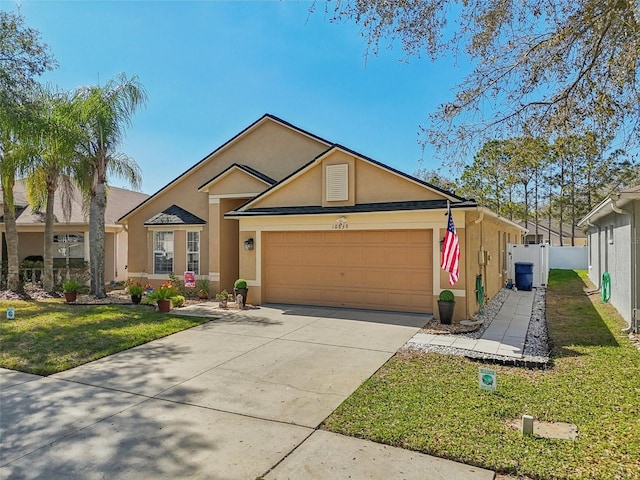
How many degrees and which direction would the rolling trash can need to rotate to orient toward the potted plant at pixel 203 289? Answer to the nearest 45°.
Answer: approximately 45° to its right

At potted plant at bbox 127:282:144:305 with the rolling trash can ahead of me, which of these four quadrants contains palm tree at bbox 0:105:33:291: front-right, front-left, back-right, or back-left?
back-left

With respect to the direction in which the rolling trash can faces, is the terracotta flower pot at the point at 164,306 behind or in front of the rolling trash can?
in front

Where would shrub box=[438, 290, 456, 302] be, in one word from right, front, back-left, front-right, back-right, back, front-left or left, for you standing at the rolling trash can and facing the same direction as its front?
front

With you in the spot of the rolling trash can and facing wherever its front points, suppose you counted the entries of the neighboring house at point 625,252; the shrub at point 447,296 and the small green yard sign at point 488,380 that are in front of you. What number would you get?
3

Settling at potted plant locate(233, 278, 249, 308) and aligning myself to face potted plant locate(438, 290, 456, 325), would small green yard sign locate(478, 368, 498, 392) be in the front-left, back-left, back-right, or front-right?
front-right

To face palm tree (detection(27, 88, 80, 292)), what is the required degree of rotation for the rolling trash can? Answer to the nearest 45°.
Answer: approximately 45° to its right

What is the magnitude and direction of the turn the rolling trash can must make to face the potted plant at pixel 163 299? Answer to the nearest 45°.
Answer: approximately 45° to its right

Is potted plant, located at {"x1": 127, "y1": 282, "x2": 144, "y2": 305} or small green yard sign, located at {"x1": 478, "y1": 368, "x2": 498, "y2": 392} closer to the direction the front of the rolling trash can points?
the small green yard sign

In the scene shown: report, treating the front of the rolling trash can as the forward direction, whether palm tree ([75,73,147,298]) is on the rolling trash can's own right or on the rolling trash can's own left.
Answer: on the rolling trash can's own right

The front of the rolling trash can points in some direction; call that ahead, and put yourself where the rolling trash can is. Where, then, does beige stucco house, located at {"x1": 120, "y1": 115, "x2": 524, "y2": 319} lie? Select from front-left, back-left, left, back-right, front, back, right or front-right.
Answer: front-right

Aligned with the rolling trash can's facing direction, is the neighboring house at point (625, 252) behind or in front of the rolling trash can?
in front

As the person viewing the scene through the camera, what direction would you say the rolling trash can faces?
facing the viewer

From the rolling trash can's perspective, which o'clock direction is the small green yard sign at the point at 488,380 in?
The small green yard sign is roughly at 12 o'clock from the rolling trash can.

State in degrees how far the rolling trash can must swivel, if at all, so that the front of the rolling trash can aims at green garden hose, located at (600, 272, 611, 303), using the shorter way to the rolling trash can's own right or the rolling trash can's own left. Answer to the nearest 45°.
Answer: approximately 45° to the rolling trash can's own left
